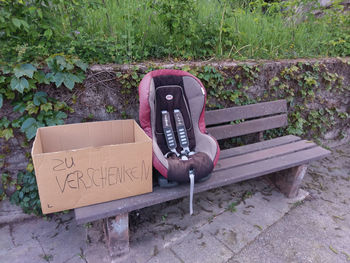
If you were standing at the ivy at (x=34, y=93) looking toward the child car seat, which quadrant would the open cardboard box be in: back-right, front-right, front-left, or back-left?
front-right

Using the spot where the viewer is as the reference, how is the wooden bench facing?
facing the viewer and to the right of the viewer

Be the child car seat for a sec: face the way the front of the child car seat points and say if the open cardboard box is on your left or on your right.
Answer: on your right

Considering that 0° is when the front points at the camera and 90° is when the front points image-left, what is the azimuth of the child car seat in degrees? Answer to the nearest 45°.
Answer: approximately 315°

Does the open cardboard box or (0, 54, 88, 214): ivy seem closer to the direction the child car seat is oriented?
the open cardboard box

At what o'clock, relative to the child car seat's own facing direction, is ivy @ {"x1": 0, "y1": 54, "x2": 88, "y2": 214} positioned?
The ivy is roughly at 4 o'clock from the child car seat.

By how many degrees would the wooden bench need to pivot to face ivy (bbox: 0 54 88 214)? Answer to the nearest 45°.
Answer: approximately 135° to its right

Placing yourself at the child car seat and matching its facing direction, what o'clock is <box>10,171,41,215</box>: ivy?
The ivy is roughly at 4 o'clock from the child car seat.

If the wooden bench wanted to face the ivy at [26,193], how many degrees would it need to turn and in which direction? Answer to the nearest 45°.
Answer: approximately 135° to its right
